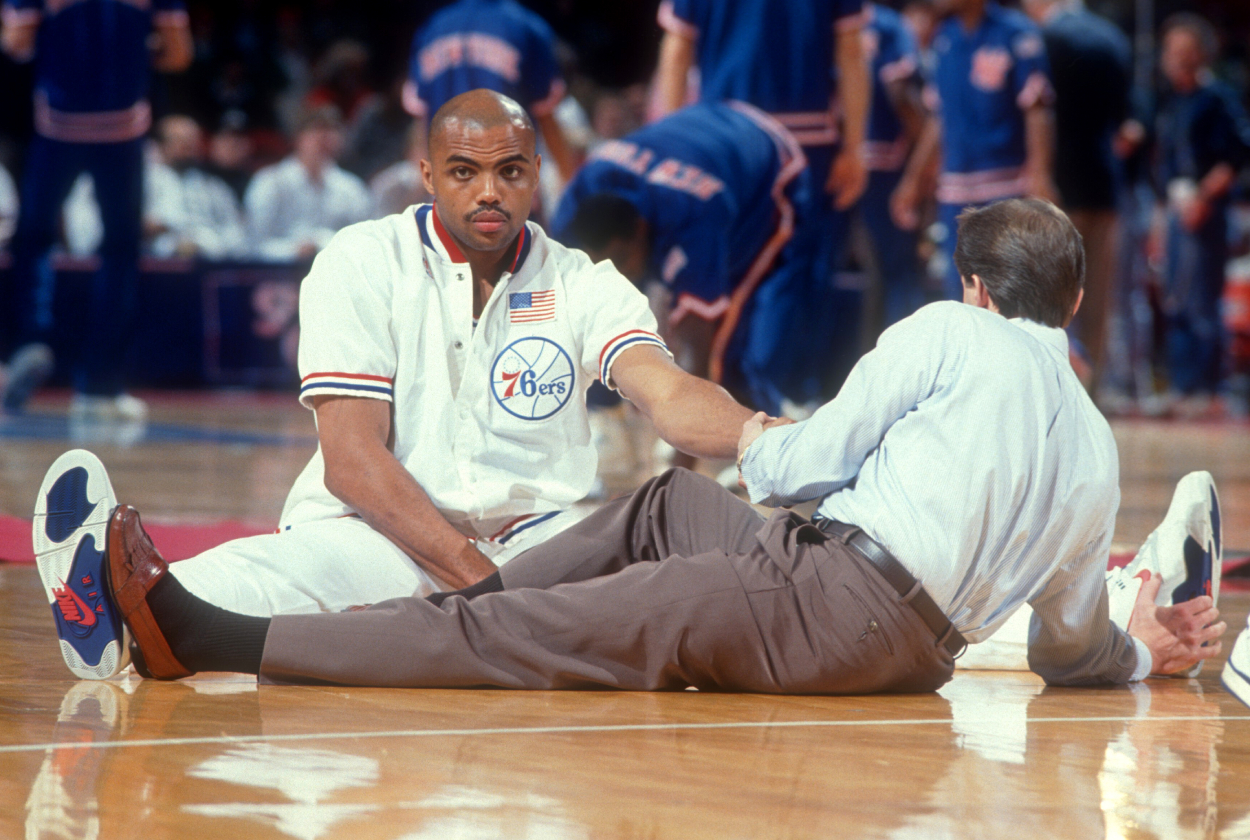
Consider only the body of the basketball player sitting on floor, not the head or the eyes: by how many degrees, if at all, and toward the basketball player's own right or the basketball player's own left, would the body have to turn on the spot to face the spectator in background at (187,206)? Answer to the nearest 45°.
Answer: approximately 180°

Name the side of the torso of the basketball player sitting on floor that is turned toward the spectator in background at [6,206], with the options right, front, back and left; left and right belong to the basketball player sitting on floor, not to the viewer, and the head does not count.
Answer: back

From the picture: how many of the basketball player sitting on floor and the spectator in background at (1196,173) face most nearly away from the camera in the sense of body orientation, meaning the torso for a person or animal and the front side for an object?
0

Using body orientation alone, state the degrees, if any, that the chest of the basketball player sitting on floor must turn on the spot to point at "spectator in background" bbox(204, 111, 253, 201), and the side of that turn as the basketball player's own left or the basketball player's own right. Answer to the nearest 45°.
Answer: approximately 180°

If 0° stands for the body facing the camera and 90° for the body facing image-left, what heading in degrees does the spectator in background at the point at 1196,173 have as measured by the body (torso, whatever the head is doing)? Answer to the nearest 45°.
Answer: approximately 45°

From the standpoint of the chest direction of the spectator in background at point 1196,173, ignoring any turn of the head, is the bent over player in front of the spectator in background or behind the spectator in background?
in front

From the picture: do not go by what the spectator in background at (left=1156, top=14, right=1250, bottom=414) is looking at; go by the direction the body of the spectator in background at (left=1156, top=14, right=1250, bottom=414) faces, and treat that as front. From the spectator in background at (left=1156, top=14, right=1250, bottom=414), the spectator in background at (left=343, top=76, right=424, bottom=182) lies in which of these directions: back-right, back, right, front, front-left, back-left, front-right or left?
front-right

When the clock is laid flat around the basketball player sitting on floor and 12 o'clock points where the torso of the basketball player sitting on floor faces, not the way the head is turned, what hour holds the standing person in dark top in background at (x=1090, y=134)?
The standing person in dark top in background is roughly at 7 o'clock from the basketball player sitting on floor.

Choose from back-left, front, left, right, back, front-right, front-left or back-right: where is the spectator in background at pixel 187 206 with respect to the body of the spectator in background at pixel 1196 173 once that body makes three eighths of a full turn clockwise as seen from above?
left

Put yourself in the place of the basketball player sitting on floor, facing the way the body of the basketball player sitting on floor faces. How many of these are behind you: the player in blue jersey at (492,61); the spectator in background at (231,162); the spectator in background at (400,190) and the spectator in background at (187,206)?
4

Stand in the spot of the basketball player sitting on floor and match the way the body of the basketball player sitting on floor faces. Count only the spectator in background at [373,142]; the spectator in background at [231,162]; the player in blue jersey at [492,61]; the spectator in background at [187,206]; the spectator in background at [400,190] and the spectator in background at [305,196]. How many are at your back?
6

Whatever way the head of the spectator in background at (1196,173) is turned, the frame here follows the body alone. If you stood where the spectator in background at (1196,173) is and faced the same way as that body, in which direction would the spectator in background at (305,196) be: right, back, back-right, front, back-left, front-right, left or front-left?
front-right

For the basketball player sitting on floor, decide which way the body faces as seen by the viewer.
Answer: toward the camera

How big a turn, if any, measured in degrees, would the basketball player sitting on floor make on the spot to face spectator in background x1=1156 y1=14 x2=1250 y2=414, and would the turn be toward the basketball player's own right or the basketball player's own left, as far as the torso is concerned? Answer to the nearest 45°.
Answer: approximately 135° to the basketball player's own left

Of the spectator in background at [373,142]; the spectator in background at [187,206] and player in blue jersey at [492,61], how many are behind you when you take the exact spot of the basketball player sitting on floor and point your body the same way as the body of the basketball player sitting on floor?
3
